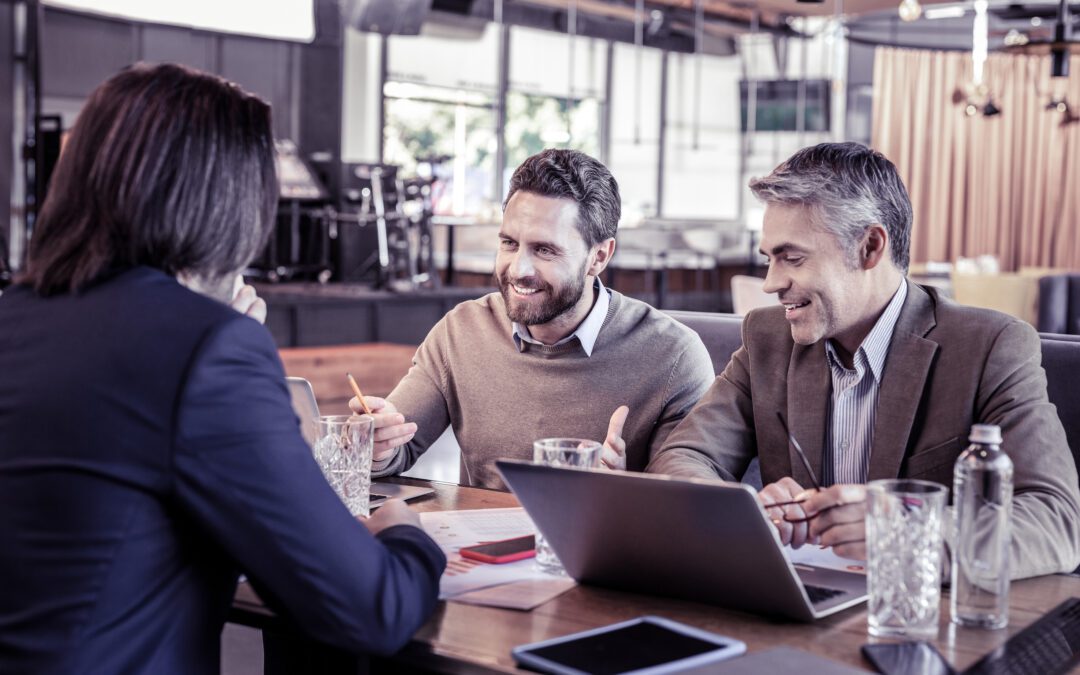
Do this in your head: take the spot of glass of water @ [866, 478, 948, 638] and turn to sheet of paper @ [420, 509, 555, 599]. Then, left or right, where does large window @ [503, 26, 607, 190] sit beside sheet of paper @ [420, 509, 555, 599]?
right

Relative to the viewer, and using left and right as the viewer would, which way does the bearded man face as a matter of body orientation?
facing the viewer and to the left of the viewer

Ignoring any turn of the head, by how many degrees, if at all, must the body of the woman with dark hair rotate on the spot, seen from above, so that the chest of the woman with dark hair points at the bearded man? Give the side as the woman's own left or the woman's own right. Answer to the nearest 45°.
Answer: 0° — they already face them

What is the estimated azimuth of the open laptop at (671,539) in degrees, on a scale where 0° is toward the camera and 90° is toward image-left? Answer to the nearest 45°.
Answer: approximately 225°

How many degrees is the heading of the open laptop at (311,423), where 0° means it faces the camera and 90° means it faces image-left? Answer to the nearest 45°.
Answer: approximately 225°

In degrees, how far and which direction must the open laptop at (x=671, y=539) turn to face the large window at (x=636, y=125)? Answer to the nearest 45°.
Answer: approximately 45° to its left

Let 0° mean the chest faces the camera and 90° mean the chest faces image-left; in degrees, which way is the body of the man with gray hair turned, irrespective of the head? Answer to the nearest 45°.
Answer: approximately 45°

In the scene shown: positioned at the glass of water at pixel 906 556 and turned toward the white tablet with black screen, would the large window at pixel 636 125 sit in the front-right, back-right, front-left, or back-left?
back-right

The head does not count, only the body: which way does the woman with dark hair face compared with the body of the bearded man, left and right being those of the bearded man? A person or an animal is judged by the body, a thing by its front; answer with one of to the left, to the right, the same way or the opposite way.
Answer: the opposite way

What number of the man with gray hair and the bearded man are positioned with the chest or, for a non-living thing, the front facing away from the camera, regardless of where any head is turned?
0

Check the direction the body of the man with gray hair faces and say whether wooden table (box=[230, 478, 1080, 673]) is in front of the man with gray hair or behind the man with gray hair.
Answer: in front

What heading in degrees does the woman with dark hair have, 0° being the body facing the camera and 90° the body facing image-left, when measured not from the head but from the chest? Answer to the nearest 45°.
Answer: approximately 225°

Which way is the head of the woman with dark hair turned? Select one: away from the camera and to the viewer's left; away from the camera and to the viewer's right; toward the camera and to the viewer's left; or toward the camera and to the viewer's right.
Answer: away from the camera and to the viewer's right

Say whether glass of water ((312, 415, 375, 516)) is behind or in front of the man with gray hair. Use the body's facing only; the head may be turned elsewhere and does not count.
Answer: in front
